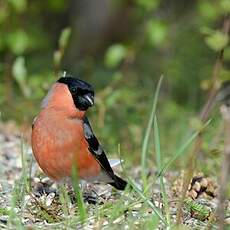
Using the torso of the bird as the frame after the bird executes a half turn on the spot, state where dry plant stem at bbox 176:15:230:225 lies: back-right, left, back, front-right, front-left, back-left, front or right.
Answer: right

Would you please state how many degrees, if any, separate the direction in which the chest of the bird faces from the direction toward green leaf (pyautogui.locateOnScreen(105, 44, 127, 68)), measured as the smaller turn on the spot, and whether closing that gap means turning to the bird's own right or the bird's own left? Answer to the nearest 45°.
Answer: approximately 135° to the bird's own right

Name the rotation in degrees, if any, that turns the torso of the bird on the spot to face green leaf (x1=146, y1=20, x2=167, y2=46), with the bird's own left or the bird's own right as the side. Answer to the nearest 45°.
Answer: approximately 135° to the bird's own right

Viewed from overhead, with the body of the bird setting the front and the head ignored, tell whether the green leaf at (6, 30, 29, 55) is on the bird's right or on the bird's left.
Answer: on the bird's right

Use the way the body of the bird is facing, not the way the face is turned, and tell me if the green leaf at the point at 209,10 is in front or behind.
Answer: behind
